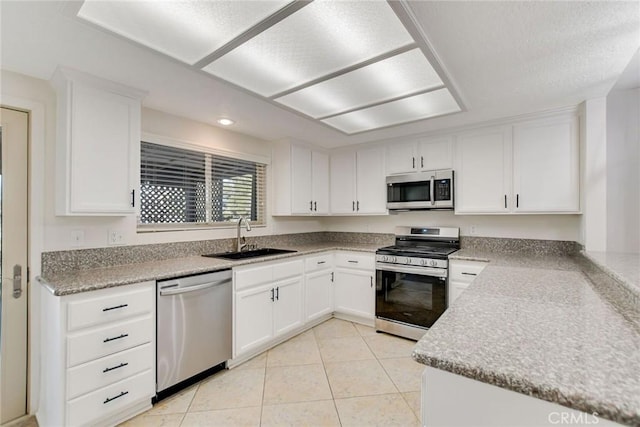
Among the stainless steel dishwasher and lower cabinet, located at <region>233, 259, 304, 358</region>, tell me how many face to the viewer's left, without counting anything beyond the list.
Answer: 0

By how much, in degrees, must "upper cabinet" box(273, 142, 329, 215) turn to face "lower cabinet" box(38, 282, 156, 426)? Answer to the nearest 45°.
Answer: approximately 90° to its right

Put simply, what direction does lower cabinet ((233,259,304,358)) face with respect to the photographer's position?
facing the viewer and to the right of the viewer

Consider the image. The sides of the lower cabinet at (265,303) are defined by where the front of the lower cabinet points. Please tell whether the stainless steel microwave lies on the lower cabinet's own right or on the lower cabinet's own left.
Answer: on the lower cabinet's own left

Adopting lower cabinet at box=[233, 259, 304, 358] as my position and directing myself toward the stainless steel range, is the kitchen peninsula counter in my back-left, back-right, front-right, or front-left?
front-right

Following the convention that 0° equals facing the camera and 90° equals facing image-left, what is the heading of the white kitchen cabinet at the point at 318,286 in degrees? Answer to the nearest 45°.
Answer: approximately 315°

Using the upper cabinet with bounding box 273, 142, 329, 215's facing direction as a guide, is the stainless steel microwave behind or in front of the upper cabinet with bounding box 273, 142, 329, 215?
in front

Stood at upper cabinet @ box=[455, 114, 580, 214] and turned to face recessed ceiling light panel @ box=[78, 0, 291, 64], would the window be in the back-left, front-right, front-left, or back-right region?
front-right

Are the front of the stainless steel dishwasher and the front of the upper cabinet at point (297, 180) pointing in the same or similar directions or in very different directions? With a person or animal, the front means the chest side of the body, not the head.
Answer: same or similar directions

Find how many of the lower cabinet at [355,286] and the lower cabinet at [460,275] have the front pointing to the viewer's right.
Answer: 0

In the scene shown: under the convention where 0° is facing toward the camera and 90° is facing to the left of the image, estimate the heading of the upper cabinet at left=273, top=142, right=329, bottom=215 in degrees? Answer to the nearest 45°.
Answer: approximately 315°

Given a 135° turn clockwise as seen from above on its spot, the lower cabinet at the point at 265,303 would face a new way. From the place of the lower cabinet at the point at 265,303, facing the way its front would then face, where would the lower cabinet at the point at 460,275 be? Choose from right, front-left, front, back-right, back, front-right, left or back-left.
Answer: back

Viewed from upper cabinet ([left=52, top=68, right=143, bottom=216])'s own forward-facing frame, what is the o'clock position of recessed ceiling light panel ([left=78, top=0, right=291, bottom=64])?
The recessed ceiling light panel is roughly at 1 o'clock from the upper cabinet.
